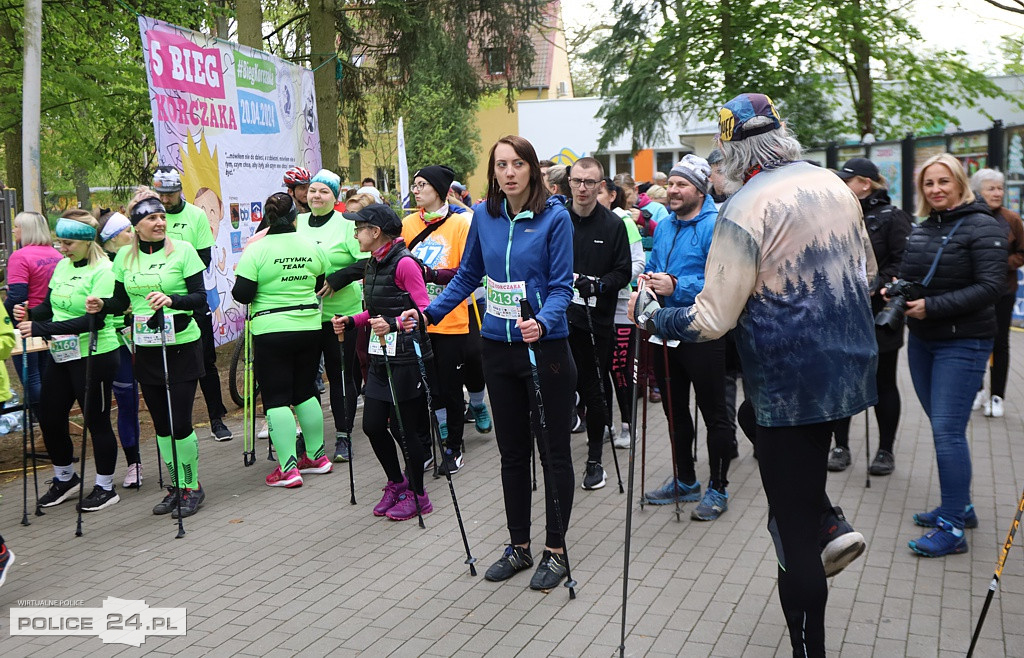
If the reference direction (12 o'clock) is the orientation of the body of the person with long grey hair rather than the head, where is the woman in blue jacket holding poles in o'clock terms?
The woman in blue jacket holding poles is roughly at 12 o'clock from the person with long grey hair.

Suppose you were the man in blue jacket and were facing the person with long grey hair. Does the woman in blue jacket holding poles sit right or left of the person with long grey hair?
right

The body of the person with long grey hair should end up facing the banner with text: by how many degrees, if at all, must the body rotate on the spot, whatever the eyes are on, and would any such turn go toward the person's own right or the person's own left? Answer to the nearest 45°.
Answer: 0° — they already face it

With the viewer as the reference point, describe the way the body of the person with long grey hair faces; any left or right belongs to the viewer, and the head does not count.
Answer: facing away from the viewer and to the left of the viewer

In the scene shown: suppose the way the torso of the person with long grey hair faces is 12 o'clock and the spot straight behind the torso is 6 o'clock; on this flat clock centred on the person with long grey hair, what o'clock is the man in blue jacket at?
The man in blue jacket is roughly at 1 o'clock from the person with long grey hair.

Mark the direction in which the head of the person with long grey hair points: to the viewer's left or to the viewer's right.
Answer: to the viewer's left
